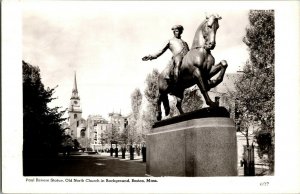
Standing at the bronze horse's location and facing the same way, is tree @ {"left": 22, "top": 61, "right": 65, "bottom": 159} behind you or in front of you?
behind

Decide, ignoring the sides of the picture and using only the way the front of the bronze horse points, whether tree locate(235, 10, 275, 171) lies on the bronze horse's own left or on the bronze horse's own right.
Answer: on the bronze horse's own left

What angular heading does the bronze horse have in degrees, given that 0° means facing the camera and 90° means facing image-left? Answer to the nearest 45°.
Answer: approximately 315°
